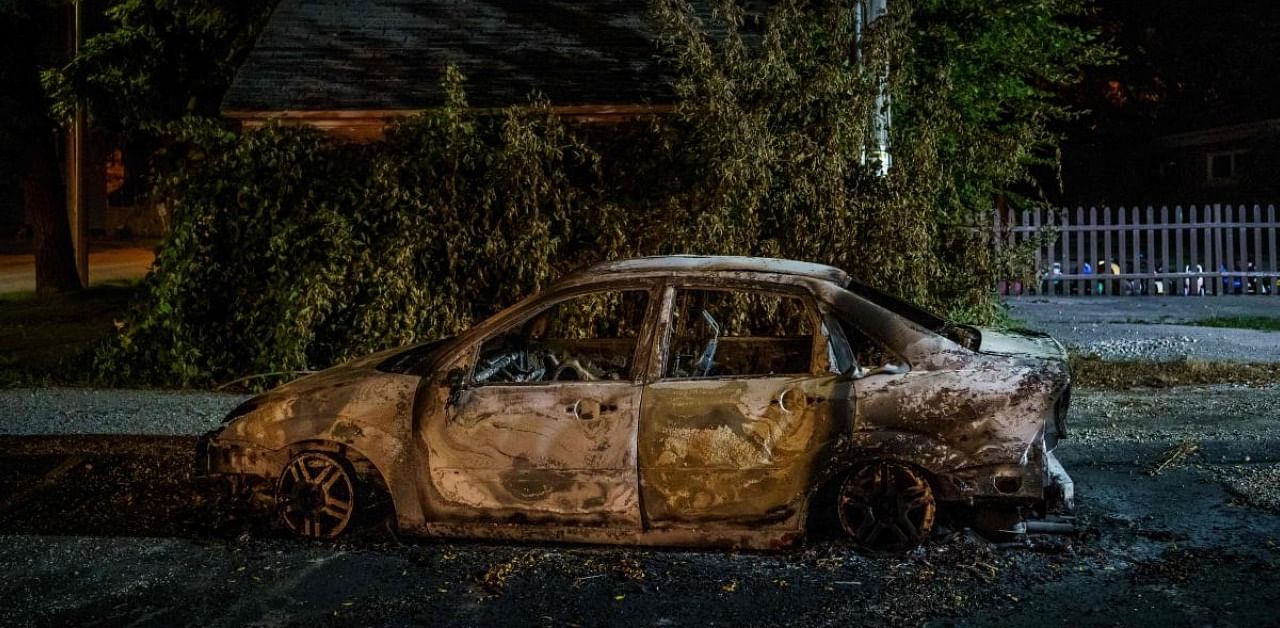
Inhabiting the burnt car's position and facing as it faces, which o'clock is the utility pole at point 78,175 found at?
The utility pole is roughly at 2 o'clock from the burnt car.

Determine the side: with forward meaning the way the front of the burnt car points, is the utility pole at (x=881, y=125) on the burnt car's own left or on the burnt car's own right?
on the burnt car's own right

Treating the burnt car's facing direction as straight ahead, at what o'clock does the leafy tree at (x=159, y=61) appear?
The leafy tree is roughly at 2 o'clock from the burnt car.

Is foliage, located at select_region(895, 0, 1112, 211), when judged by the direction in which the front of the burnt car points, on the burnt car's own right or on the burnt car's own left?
on the burnt car's own right

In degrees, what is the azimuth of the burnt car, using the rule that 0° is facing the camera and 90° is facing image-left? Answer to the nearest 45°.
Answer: approximately 90°

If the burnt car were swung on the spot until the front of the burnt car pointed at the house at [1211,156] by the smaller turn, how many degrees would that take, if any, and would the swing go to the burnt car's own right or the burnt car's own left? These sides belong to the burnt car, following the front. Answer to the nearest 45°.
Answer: approximately 135° to the burnt car's own right
